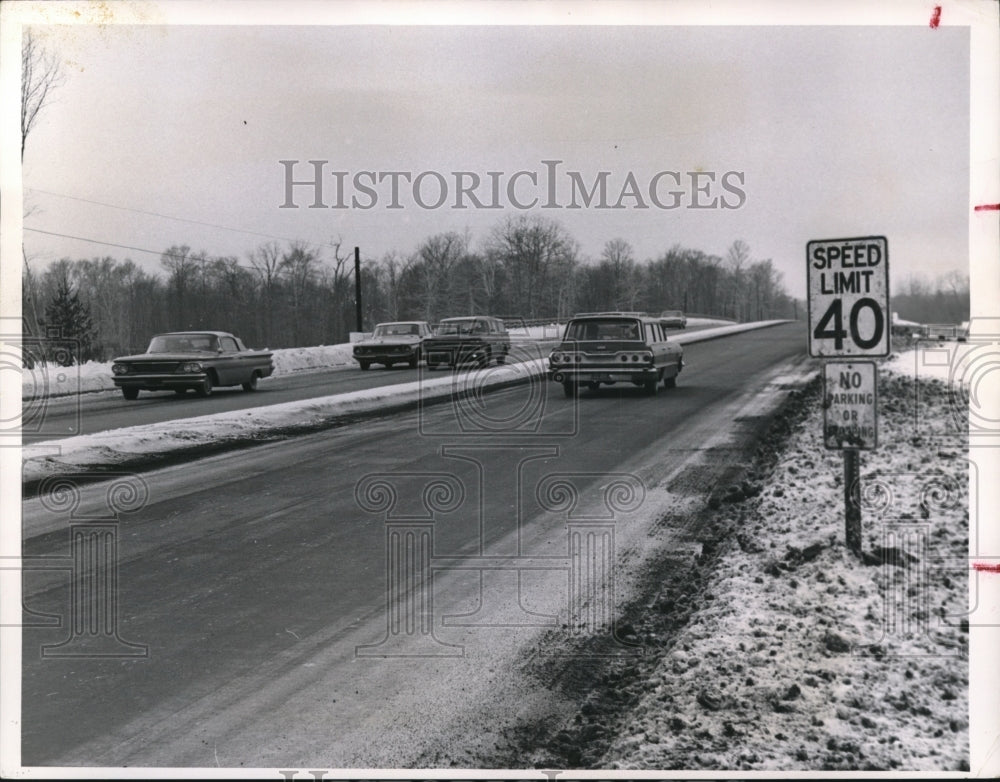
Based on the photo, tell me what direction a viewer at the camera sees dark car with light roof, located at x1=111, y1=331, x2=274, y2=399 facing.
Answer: facing the viewer and to the left of the viewer

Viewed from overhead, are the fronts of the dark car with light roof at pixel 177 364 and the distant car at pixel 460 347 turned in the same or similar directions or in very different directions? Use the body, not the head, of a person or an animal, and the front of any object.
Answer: same or similar directions

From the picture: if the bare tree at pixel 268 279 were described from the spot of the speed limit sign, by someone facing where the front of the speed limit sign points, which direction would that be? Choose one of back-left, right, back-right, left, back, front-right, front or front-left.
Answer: back-right

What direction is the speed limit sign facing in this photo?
toward the camera

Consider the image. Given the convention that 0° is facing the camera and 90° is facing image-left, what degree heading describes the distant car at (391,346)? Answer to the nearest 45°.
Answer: approximately 45°

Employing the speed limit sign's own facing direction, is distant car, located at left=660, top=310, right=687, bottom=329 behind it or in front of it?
behind

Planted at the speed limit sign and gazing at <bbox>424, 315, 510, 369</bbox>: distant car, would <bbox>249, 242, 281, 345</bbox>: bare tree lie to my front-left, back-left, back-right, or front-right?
front-left
